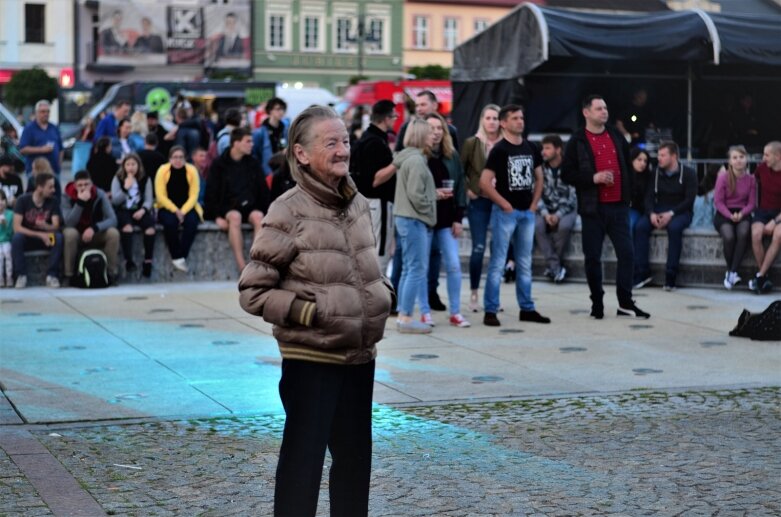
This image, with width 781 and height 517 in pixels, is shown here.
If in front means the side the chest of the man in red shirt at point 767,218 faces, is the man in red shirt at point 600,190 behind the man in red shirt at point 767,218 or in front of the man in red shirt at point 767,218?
in front

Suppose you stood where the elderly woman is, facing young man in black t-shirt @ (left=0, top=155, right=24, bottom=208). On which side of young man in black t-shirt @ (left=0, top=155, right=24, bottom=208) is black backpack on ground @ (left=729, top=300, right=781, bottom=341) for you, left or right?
right

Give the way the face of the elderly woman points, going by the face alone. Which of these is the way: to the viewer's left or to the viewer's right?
to the viewer's right

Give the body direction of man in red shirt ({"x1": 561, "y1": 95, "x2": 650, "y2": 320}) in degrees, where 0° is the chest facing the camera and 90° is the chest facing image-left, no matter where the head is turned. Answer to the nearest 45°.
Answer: approximately 315°

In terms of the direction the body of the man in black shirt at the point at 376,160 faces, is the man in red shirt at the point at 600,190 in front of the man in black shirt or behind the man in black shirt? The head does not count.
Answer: in front

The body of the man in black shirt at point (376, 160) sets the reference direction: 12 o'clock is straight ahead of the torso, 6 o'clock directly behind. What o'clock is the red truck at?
The red truck is roughly at 9 o'clock from the man in black shirt.

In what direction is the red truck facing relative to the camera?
to the viewer's left

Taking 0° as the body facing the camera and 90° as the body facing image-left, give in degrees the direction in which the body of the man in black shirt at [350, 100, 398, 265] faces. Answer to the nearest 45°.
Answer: approximately 270°

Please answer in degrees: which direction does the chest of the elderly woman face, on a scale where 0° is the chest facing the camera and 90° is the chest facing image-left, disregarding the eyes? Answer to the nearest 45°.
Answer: approximately 315°
